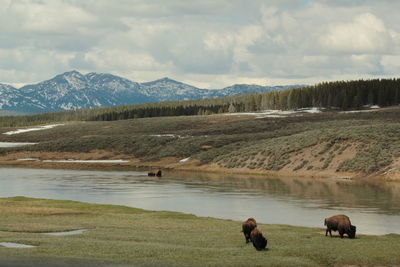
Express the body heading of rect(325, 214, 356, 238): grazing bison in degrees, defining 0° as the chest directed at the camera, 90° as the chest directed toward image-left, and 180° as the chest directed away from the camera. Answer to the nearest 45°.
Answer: approximately 270°
